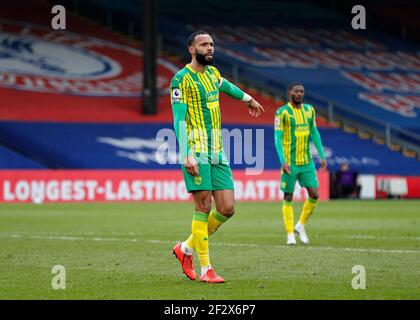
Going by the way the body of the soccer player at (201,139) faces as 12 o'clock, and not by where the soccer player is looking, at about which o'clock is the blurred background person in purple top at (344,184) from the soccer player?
The blurred background person in purple top is roughly at 8 o'clock from the soccer player.

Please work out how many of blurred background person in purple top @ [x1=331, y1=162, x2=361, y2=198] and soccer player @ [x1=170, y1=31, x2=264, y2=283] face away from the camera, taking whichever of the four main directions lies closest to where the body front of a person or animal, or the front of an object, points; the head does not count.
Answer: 0

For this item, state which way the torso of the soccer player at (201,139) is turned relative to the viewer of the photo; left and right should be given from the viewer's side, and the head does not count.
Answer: facing the viewer and to the right of the viewer

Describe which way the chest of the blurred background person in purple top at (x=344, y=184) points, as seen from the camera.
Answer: toward the camera

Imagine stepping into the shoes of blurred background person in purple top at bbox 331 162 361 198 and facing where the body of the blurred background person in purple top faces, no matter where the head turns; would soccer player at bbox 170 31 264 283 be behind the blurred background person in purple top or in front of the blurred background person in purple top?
in front

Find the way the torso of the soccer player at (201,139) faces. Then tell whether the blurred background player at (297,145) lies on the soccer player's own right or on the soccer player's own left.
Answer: on the soccer player's own left

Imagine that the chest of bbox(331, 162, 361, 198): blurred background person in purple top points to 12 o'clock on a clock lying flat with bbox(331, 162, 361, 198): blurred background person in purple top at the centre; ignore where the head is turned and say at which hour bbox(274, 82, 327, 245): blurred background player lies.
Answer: bbox(274, 82, 327, 245): blurred background player is roughly at 12 o'clock from bbox(331, 162, 361, 198): blurred background person in purple top.

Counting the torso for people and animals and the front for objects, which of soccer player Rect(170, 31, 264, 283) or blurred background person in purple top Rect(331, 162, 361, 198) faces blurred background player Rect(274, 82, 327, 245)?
blurred background person in purple top Rect(331, 162, 361, 198)
